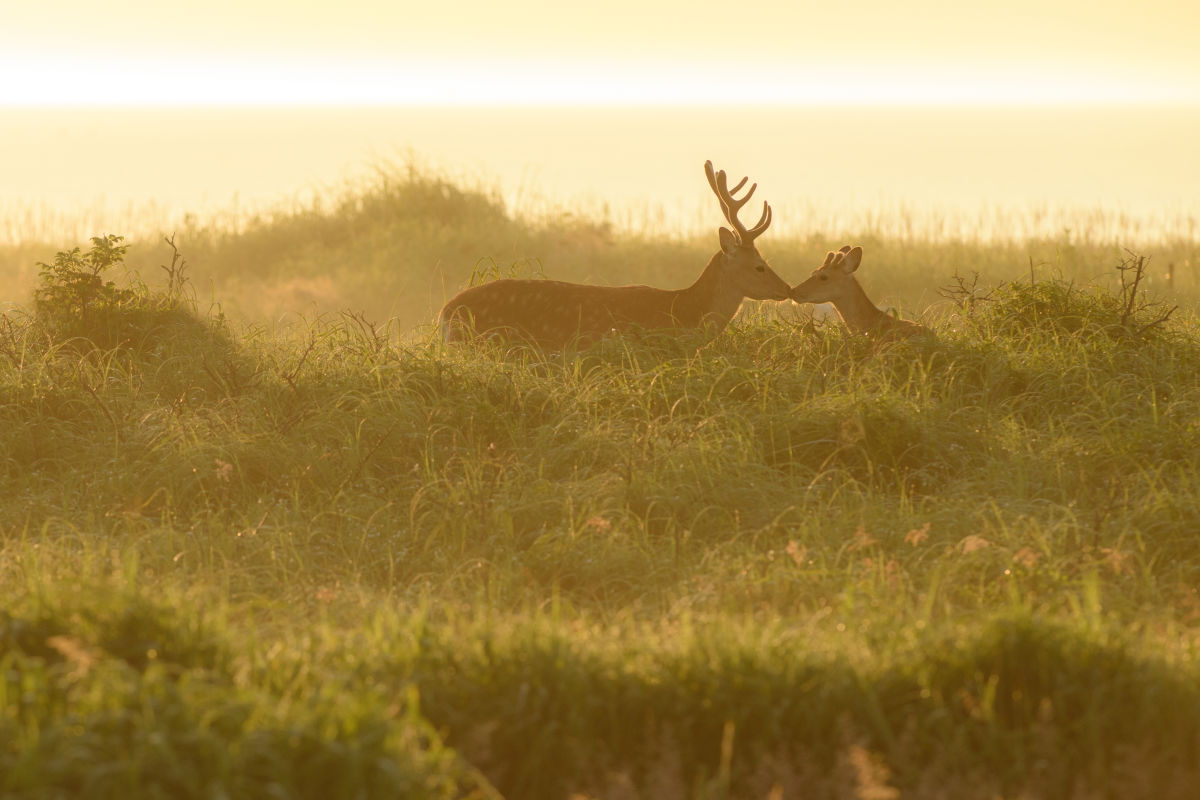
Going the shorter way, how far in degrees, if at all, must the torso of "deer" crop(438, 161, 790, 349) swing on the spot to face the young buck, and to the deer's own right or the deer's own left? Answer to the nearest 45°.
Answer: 0° — it already faces it

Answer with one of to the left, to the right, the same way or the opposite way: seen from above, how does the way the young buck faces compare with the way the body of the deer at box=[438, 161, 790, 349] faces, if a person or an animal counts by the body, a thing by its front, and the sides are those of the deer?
the opposite way

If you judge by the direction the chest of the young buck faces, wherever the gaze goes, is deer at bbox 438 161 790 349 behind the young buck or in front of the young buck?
in front

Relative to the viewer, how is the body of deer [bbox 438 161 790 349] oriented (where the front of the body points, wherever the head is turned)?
to the viewer's right

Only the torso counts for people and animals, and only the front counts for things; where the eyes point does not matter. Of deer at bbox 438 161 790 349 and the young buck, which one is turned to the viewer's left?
the young buck

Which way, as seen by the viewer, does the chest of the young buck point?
to the viewer's left

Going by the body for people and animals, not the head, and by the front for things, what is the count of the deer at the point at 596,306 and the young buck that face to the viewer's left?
1
